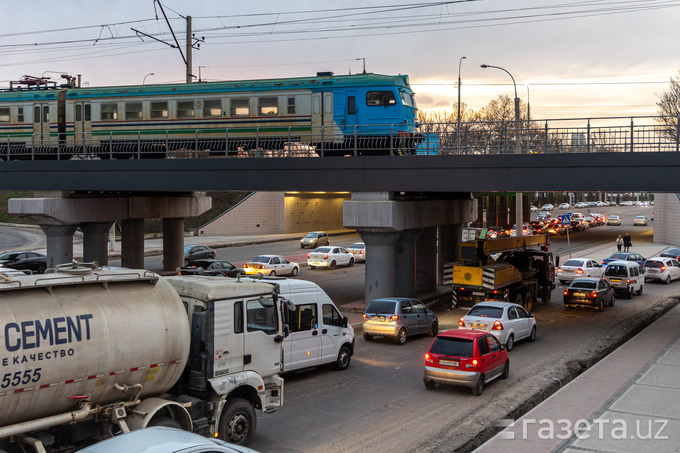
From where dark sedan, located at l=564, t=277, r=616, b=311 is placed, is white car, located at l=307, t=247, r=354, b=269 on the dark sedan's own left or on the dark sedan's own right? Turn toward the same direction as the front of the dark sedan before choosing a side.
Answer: on the dark sedan's own left

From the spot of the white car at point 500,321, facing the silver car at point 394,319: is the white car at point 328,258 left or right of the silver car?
right

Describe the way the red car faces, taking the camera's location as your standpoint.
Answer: facing away from the viewer and to the right of the viewer

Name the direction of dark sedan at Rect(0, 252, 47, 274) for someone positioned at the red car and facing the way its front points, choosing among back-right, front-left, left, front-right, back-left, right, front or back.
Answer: left

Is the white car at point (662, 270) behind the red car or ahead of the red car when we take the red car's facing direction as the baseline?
ahead

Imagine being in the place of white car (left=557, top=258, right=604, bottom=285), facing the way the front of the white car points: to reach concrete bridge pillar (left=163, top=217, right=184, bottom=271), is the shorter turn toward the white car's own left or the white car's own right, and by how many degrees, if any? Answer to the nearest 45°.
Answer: approximately 135° to the white car's own left

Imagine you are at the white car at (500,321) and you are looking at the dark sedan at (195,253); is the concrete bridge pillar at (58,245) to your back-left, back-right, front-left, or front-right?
front-left
